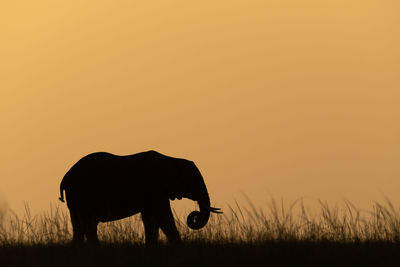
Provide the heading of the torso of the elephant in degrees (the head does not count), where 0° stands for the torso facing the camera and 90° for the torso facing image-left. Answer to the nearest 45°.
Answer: approximately 270°
